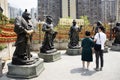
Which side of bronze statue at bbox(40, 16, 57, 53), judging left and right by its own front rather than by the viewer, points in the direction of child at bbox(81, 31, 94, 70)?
front

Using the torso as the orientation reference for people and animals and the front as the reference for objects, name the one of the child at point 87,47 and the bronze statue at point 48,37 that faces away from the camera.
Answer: the child

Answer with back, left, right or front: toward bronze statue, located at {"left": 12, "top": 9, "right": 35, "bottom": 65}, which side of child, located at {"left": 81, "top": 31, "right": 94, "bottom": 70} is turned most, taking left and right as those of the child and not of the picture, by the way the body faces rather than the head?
left

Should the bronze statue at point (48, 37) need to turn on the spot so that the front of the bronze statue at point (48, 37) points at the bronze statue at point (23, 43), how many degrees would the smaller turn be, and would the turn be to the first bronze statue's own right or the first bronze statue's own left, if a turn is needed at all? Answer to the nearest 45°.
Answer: approximately 45° to the first bronze statue's own right

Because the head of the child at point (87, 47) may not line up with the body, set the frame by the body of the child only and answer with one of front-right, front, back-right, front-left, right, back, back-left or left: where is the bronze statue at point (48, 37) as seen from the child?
front-left

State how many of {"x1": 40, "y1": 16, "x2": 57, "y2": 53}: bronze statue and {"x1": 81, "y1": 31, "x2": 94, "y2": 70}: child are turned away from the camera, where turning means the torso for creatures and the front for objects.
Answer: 1

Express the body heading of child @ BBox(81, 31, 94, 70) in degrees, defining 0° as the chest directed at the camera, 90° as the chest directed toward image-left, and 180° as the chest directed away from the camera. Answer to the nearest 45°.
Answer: approximately 180°

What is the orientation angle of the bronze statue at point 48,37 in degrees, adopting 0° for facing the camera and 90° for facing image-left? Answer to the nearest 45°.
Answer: approximately 315°

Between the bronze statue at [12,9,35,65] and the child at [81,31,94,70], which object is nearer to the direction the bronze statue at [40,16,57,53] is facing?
the child
